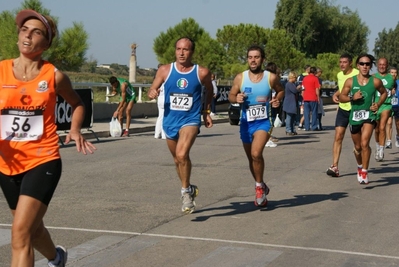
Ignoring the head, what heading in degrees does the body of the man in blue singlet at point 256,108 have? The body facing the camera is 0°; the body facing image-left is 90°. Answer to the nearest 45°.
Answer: approximately 0°

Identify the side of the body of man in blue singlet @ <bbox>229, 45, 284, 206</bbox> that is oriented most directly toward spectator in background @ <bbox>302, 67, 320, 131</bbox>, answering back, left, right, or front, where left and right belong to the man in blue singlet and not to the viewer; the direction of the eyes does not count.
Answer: back

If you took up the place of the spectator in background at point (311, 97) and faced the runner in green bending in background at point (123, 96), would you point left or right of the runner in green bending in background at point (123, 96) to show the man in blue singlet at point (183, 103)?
left

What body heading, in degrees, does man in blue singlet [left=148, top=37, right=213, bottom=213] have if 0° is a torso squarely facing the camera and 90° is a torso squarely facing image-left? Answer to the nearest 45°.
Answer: approximately 0°

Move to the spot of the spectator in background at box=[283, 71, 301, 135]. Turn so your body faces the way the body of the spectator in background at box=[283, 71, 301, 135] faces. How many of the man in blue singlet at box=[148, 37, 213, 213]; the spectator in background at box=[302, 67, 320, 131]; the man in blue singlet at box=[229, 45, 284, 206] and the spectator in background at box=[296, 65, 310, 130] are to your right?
2
